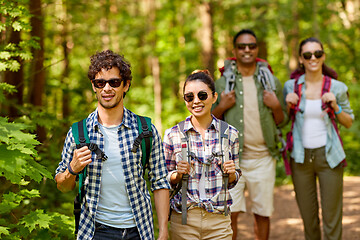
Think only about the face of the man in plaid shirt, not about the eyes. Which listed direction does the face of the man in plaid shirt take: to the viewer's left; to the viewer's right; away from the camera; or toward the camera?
toward the camera

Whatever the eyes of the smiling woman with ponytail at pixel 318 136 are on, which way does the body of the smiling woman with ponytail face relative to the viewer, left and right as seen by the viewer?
facing the viewer

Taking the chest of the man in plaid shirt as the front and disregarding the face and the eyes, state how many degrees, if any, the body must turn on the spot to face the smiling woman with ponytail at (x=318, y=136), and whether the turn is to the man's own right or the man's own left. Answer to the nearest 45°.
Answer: approximately 135° to the man's own left

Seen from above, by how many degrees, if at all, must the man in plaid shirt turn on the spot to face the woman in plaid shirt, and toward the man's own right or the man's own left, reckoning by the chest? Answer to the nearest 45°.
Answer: approximately 135° to the man's own left

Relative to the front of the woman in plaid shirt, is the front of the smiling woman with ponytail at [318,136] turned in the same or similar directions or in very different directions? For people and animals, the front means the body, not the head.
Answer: same or similar directions

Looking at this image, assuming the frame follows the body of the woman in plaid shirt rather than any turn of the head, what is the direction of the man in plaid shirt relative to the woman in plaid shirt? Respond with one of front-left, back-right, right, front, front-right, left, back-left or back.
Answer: front-right

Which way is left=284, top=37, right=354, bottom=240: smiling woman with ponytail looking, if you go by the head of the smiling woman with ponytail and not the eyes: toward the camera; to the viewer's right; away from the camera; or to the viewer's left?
toward the camera

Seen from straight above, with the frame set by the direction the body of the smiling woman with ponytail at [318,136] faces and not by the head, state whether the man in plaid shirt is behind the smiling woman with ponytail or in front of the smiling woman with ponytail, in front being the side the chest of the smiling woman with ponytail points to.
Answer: in front

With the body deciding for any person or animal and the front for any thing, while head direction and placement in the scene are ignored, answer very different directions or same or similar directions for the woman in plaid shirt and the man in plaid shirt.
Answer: same or similar directions

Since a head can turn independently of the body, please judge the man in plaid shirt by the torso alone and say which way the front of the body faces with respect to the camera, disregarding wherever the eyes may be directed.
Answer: toward the camera

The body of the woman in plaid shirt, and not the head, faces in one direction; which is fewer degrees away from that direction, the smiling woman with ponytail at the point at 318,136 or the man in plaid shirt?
the man in plaid shirt

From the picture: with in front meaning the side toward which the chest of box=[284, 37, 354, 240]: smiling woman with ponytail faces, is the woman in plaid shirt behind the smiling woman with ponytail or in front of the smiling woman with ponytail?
in front
